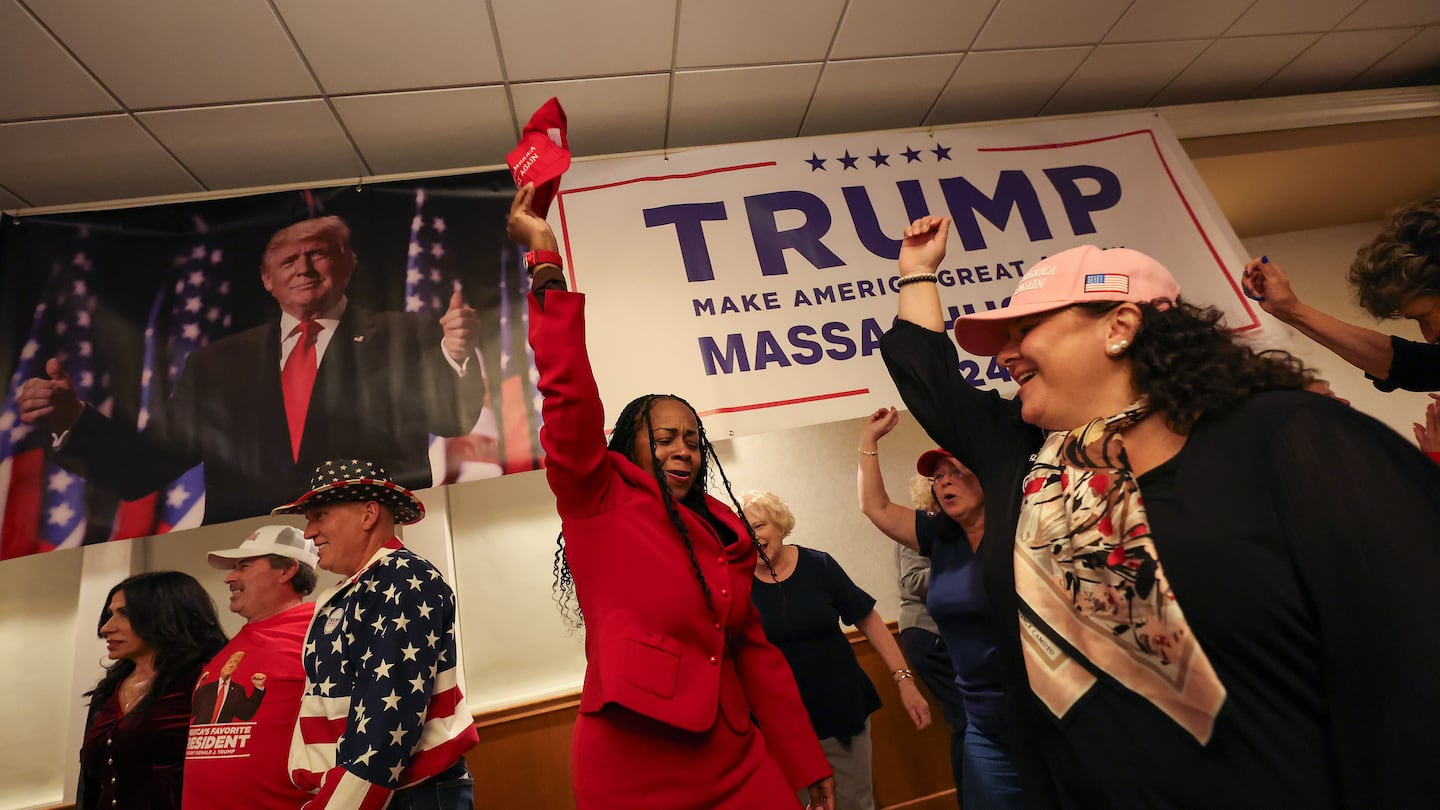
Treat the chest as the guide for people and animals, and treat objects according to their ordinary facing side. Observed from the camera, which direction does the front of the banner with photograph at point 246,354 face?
facing the viewer

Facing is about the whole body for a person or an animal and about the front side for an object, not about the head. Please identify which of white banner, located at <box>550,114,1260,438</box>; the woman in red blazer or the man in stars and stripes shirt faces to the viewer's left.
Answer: the man in stars and stripes shirt

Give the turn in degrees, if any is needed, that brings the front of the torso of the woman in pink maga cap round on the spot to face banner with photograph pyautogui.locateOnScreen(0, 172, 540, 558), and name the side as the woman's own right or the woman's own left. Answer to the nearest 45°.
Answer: approximately 45° to the woman's own right

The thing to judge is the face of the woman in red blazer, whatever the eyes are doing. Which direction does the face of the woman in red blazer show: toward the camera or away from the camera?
toward the camera

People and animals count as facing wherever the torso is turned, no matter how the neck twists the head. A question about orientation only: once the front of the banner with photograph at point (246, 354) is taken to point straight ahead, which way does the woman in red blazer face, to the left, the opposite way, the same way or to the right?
the same way

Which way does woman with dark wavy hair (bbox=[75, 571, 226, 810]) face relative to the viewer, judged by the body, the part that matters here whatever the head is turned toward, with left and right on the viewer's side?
facing the viewer and to the left of the viewer

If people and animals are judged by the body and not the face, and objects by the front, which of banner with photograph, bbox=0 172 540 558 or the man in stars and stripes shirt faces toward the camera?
the banner with photograph

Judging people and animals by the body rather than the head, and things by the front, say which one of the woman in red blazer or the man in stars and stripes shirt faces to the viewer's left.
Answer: the man in stars and stripes shirt

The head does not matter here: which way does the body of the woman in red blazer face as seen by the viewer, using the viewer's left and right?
facing the viewer and to the right of the viewer

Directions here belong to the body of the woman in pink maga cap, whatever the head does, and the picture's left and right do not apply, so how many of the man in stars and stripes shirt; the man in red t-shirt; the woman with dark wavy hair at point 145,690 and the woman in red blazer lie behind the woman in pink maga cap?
0

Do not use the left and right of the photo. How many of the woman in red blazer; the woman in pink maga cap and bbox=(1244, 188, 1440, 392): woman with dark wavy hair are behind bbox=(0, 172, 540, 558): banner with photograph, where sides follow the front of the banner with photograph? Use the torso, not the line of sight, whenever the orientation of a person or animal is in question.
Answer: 0

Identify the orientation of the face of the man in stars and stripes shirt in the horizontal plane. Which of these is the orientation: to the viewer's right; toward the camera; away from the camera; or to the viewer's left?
to the viewer's left

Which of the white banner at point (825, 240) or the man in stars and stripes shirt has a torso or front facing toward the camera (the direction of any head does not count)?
the white banner

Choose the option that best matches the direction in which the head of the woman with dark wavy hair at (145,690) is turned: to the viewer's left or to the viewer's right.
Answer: to the viewer's left
